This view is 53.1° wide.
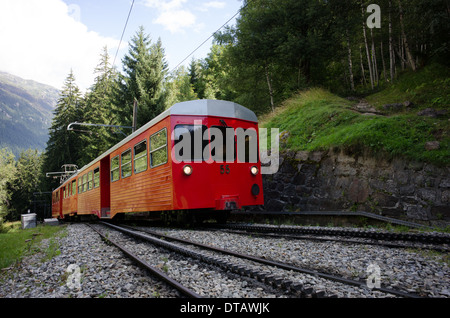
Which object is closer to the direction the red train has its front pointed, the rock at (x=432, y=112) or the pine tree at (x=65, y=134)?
the rock

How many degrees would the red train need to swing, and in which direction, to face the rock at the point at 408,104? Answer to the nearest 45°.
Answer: approximately 45° to its left

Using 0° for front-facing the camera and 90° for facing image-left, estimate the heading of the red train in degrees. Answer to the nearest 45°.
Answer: approximately 315°

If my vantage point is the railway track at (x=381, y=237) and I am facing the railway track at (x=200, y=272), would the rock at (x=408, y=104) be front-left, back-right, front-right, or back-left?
back-right

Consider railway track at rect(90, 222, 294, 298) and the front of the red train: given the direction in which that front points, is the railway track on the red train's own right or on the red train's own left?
on the red train's own right

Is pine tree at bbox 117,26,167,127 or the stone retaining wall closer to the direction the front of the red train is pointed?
the stone retaining wall

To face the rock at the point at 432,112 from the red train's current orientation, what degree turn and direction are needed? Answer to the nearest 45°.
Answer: approximately 45° to its left

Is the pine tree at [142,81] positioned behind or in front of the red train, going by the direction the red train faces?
behind

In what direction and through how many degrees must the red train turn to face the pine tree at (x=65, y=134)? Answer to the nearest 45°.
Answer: approximately 135° to its left
